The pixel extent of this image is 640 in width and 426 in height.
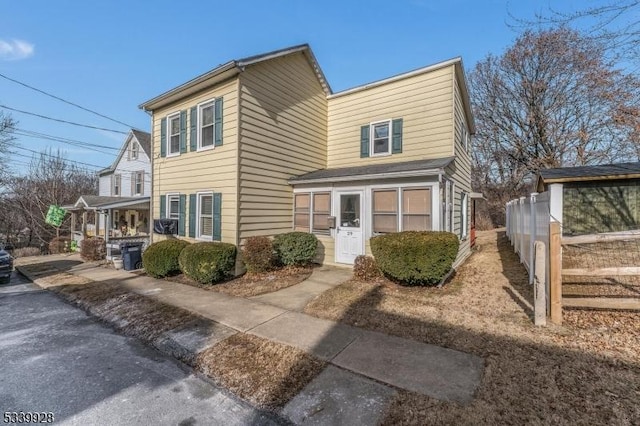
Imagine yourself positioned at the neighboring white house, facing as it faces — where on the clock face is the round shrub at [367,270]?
The round shrub is roughly at 10 o'clock from the neighboring white house.

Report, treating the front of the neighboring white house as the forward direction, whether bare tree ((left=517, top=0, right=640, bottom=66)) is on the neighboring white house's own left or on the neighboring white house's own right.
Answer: on the neighboring white house's own left

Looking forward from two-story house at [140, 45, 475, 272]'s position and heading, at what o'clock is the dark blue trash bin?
The dark blue trash bin is roughly at 2 o'clock from the two-story house.

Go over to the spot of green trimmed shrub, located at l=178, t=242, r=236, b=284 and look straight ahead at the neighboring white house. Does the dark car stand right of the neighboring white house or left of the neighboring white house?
left

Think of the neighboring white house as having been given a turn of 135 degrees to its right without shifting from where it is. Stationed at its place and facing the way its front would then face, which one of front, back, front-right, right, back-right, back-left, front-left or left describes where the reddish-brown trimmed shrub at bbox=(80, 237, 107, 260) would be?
back

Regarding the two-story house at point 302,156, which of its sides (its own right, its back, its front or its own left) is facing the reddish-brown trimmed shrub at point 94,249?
right

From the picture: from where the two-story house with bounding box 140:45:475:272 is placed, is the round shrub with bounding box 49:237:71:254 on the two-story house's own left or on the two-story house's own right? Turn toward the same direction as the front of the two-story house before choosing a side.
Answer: on the two-story house's own right

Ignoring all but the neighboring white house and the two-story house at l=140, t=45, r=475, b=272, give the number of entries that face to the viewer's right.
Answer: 0

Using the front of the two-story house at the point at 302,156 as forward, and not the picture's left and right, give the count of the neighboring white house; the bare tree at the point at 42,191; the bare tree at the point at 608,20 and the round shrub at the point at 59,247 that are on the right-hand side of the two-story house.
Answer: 3

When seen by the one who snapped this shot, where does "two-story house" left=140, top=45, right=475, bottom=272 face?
facing the viewer and to the left of the viewer

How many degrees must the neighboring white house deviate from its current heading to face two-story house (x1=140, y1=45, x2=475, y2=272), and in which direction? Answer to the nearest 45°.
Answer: approximately 45° to its left

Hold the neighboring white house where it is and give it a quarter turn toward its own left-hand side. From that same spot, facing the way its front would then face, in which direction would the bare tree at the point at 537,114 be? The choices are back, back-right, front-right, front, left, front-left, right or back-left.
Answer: front
